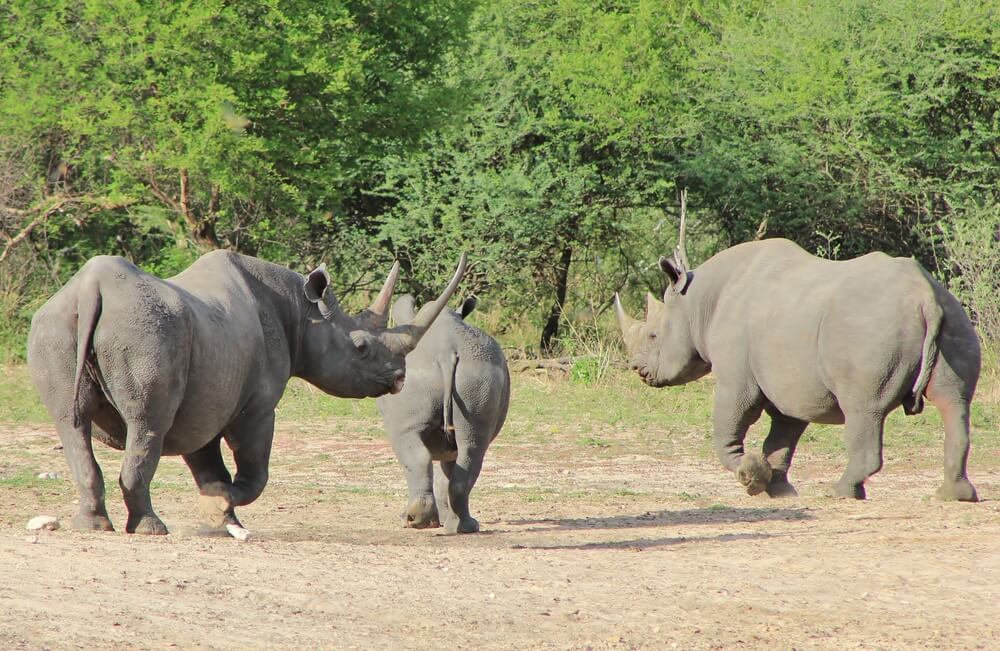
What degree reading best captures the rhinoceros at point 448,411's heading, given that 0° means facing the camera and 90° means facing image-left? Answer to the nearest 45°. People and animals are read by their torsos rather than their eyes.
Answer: approximately 180°

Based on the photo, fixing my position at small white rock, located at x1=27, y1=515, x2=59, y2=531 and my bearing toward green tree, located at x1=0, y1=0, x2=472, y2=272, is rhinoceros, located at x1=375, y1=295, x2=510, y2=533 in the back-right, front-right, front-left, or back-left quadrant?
front-right

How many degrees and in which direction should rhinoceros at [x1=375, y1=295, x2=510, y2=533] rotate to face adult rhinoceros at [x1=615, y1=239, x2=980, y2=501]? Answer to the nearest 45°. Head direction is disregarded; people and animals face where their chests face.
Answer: approximately 45° to its right

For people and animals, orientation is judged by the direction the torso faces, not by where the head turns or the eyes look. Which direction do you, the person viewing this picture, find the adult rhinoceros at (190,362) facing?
facing away from the viewer and to the right of the viewer

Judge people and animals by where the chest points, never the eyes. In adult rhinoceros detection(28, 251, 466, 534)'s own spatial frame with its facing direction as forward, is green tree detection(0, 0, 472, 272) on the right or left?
on its left

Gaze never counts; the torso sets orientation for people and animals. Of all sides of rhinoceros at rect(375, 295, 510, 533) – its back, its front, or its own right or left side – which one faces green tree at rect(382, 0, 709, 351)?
front

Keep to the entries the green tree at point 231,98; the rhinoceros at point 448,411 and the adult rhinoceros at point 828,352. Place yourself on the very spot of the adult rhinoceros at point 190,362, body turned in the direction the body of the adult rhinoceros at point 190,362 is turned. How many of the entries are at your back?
0

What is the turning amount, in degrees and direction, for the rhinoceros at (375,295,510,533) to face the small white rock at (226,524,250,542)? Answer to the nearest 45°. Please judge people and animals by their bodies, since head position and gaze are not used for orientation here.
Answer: approximately 135° to its left

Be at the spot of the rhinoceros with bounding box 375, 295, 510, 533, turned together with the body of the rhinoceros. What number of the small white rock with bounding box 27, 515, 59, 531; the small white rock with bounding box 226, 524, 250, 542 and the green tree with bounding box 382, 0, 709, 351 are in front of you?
1

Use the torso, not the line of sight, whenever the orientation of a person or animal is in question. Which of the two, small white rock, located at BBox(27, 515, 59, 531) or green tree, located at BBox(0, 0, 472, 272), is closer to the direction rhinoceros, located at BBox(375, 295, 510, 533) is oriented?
the green tree

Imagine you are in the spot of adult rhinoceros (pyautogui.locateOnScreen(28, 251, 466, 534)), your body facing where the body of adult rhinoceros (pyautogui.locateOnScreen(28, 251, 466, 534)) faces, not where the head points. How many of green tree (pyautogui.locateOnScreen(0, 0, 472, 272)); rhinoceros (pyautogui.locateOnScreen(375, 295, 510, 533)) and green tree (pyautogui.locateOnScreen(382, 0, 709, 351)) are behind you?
0

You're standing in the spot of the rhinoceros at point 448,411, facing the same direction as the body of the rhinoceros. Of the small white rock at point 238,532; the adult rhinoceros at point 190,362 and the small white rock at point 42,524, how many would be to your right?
0

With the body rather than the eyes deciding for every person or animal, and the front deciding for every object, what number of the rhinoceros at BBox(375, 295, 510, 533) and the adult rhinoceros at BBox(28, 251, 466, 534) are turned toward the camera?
0

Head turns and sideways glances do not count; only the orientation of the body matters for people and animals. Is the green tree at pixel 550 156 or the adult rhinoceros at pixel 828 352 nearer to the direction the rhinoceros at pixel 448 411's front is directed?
the green tree
